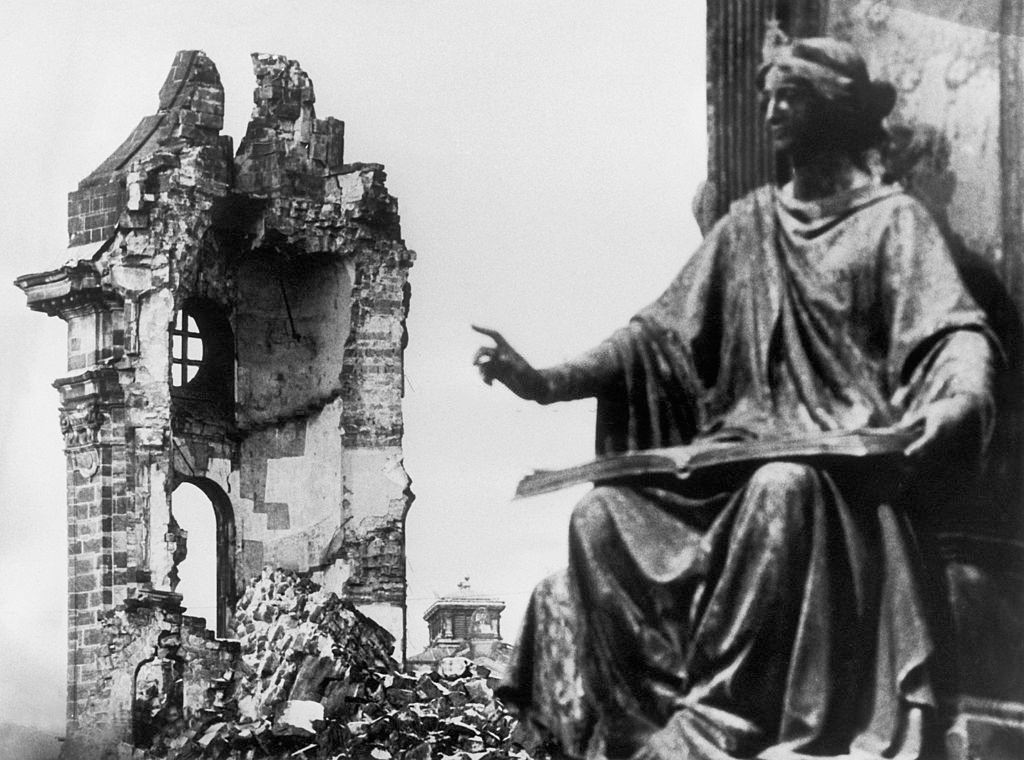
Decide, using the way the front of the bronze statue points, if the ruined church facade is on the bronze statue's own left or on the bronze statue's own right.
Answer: on the bronze statue's own right

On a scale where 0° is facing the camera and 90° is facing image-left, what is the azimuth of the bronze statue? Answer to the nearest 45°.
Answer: approximately 45°
